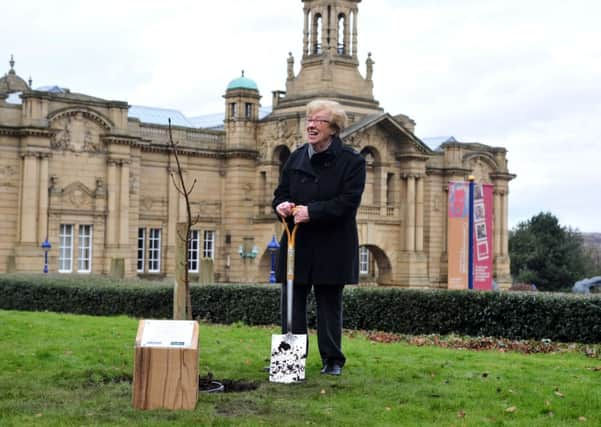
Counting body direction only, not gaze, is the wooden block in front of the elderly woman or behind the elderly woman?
in front

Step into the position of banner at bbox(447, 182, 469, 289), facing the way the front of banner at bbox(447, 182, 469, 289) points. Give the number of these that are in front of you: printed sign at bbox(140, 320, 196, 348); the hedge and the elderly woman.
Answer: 3

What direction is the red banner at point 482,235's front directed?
toward the camera

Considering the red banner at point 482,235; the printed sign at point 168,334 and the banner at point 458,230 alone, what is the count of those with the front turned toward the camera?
3

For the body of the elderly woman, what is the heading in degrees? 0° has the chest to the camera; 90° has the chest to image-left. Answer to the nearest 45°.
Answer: approximately 45°

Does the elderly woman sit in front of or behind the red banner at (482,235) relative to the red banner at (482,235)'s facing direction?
in front

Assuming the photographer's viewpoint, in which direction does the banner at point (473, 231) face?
facing the viewer

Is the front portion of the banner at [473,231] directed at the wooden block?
yes

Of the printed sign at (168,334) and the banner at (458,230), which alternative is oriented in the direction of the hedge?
the banner

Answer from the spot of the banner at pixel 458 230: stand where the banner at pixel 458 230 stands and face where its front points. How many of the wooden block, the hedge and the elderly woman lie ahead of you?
3

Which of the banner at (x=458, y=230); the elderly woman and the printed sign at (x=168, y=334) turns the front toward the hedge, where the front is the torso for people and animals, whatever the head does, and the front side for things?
the banner

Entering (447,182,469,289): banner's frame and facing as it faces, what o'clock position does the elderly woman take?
The elderly woman is roughly at 12 o'clock from the banner.

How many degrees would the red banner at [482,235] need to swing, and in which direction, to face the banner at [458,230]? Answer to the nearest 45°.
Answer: approximately 90° to its right

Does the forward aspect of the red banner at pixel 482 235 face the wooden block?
yes

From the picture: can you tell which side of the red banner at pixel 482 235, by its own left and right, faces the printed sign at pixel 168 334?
front
